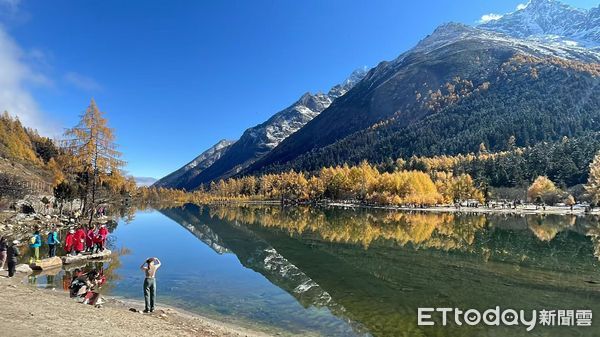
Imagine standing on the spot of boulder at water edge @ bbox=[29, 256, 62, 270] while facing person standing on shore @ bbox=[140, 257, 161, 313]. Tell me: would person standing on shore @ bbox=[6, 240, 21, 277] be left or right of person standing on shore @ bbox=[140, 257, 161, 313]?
right

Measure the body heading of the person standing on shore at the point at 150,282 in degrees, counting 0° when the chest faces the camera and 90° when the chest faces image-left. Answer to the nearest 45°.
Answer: approximately 180°

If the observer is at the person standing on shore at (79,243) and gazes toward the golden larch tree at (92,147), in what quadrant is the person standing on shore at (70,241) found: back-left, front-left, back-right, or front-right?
back-left

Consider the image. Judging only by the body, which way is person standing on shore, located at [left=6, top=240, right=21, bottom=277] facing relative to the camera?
to the viewer's right

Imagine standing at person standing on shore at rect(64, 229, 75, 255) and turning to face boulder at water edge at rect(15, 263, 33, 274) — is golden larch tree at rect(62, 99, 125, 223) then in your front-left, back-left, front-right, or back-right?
back-right
